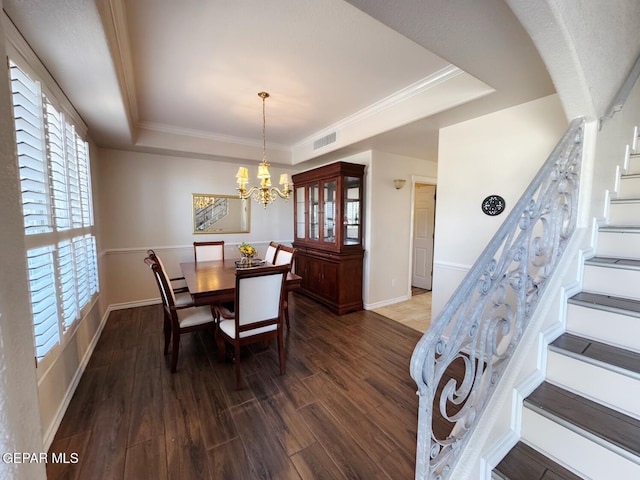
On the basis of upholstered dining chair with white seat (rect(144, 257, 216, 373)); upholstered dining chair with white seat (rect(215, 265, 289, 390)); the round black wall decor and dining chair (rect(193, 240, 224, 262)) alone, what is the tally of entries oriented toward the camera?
2

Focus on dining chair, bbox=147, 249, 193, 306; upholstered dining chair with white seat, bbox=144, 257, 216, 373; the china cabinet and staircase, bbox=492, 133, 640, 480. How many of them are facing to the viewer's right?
2

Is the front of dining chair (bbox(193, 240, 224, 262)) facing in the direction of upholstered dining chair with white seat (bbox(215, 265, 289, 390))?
yes

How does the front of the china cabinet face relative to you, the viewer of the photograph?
facing the viewer and to the left of the viewer

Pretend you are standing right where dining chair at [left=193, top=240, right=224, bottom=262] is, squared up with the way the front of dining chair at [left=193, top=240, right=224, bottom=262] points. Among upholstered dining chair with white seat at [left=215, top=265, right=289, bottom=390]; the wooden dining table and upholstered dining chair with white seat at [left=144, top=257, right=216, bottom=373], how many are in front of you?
3

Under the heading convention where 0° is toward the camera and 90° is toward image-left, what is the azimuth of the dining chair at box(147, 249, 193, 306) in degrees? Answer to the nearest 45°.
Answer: approximately 270°

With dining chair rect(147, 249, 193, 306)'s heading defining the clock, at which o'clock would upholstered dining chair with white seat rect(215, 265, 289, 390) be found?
The upholstered dining chair with white seat is roughly at 2 o'clock from the dining chair.

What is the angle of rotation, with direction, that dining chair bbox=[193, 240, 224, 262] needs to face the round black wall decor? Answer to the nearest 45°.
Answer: approximately 45° to its left

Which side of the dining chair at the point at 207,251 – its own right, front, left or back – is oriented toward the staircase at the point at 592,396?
front

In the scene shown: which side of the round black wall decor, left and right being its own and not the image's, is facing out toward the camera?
front

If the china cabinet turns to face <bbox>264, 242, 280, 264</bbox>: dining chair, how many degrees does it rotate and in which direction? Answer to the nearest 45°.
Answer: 0° — it already faces it

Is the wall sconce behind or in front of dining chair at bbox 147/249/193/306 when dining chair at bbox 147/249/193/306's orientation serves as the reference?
in front

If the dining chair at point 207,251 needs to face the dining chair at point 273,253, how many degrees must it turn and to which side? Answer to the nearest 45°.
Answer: approximately 45° to its left

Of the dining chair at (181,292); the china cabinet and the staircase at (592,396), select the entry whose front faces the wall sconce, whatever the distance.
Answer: the dining chair

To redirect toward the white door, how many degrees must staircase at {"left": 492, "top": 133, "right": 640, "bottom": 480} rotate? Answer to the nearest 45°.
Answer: approximately 90° to its right

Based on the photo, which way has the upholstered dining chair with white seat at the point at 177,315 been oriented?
to the viewer's right

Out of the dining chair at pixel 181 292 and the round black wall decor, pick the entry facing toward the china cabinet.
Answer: the dining chair

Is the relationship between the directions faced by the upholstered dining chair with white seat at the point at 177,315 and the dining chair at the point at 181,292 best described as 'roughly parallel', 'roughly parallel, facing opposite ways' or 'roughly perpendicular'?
roughly parallel

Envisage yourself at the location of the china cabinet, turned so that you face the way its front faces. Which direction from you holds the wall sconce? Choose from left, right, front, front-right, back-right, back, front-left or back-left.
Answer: back-left

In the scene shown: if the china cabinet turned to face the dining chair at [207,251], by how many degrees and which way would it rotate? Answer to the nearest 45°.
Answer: approximately 45° to its right
